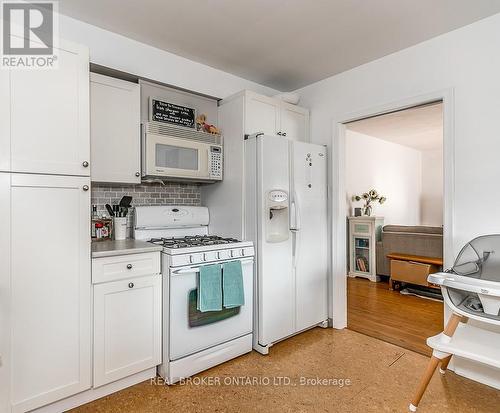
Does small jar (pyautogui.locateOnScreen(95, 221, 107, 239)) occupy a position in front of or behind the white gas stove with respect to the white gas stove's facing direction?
behind

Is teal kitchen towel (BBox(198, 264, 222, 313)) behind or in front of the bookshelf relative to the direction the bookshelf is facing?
in front

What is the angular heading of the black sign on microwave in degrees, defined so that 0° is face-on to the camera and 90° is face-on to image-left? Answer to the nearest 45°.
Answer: approximately 315°

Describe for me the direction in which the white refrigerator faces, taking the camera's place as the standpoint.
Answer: facing the viewer and to the right of the viewer

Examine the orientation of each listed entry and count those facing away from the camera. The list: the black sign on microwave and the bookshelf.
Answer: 0

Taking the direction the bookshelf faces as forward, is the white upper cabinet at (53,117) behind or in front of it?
in front

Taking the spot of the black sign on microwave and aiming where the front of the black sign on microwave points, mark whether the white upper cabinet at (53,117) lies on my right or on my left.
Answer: on my right

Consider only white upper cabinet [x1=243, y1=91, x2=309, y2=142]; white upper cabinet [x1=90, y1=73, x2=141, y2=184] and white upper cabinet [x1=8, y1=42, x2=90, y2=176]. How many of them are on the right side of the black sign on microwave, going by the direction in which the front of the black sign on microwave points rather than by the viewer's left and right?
2

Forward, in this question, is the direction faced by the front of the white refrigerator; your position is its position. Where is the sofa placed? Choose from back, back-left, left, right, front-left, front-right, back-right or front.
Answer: left

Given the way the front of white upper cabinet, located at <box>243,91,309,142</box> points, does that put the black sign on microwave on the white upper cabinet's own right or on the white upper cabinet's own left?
on the white upper cabinet's own right

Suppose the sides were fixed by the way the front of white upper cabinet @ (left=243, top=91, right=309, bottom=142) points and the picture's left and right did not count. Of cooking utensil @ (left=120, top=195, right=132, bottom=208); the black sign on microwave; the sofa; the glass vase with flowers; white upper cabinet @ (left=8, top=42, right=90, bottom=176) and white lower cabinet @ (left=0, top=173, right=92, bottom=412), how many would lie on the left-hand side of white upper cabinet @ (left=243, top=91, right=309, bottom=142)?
2

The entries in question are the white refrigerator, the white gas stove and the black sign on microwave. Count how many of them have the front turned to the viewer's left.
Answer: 0

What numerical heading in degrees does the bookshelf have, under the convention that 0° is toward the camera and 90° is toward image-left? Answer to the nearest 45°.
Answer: approximately 45°
